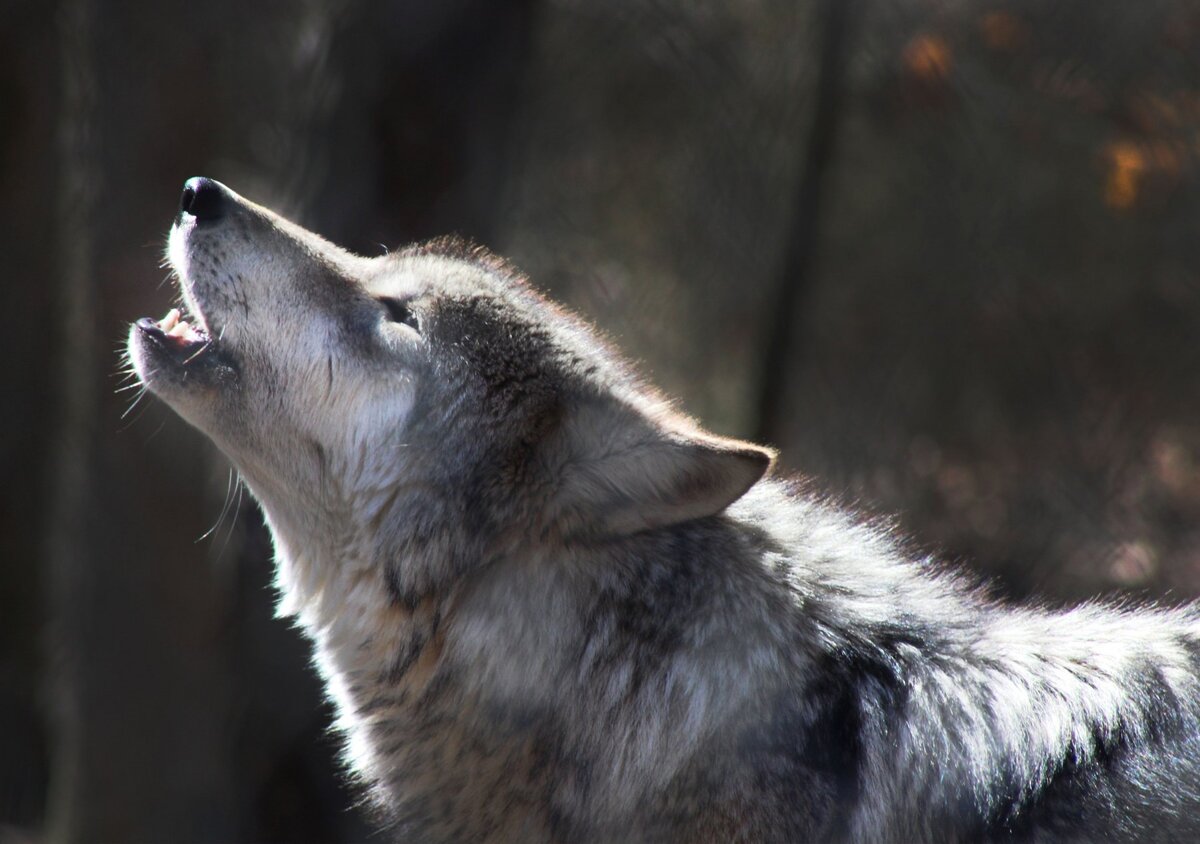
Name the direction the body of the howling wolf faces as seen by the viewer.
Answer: to the viewer's left

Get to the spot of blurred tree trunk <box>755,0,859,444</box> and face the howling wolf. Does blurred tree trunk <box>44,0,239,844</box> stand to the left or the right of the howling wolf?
right

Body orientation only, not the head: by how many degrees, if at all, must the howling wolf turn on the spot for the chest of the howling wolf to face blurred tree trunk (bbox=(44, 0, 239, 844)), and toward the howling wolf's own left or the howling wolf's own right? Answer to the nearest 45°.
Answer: approximately 45° to the howling wolf's own right

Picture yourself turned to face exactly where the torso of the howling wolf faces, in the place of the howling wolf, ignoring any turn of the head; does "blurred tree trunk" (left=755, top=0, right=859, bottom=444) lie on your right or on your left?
on your right
